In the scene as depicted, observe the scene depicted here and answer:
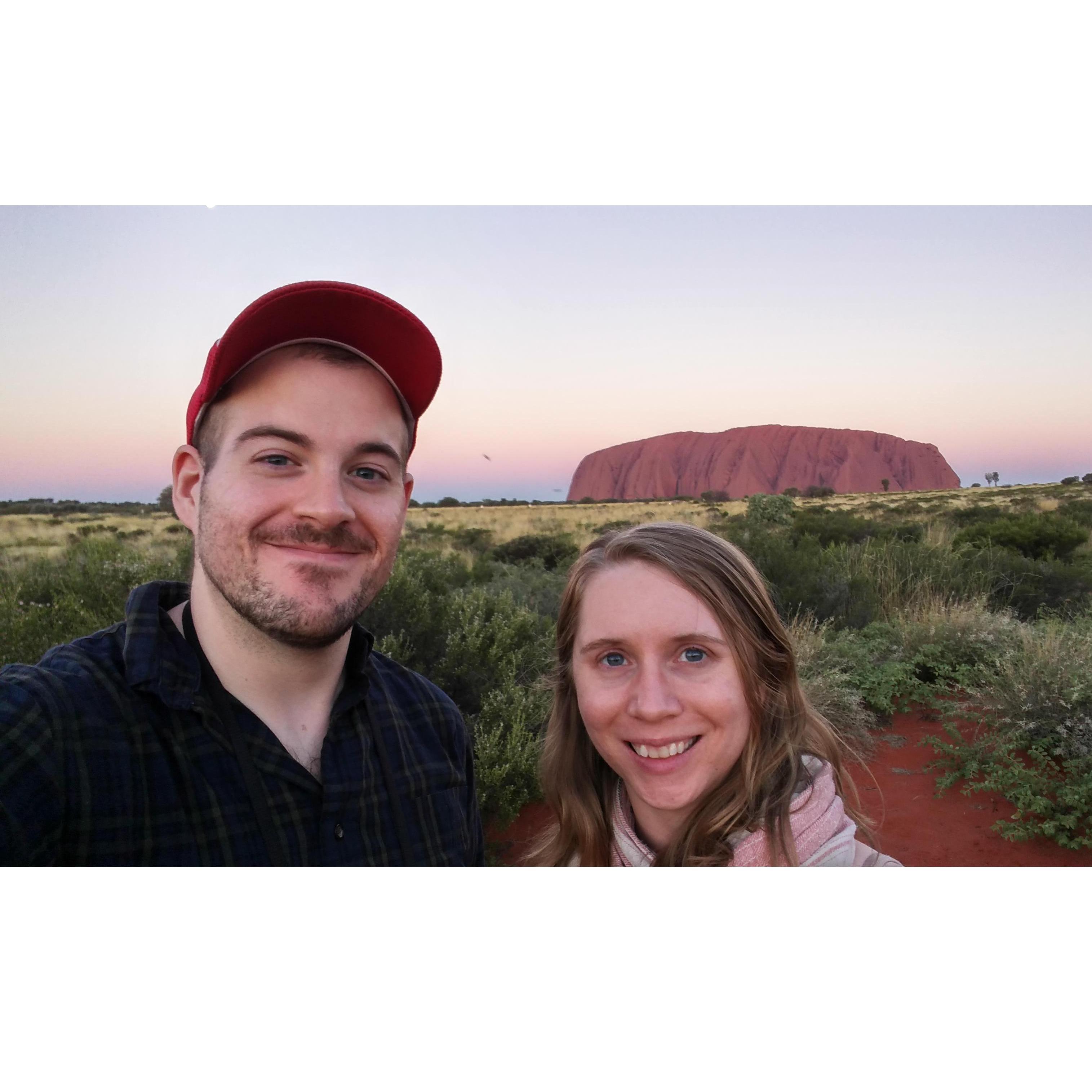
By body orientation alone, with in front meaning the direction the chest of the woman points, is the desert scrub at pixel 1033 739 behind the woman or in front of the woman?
behind

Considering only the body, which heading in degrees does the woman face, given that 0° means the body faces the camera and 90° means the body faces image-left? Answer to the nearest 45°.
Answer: approximately 0°

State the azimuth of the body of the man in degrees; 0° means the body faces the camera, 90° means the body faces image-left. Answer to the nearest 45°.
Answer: approximately 315°

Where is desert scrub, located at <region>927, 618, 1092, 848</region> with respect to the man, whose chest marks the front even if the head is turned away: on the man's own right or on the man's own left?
on the man's own left

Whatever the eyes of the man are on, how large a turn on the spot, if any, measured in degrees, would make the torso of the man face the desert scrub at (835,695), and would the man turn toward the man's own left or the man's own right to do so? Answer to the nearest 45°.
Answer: approximately 90° to the man's own left

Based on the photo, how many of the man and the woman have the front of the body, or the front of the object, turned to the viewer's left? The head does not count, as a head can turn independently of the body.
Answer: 0

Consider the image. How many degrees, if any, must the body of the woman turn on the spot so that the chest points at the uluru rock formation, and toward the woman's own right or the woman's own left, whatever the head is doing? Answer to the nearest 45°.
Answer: approximately 180°
